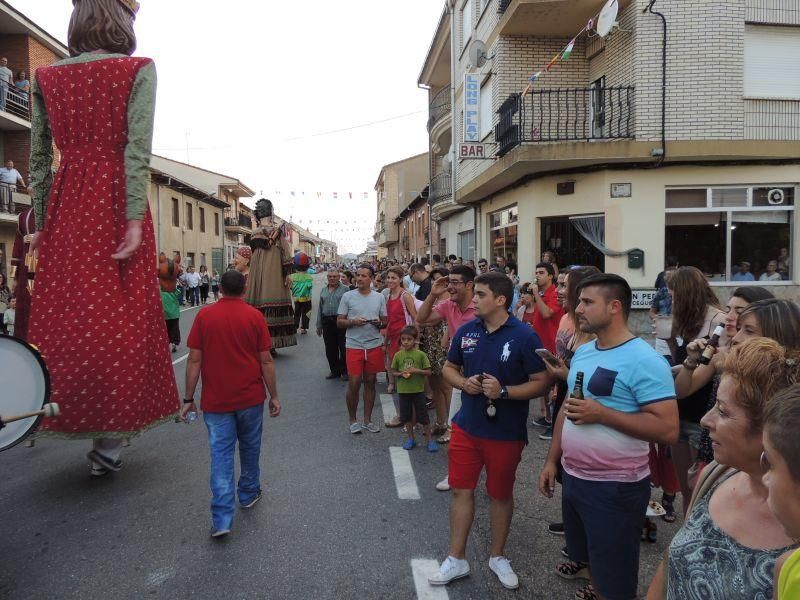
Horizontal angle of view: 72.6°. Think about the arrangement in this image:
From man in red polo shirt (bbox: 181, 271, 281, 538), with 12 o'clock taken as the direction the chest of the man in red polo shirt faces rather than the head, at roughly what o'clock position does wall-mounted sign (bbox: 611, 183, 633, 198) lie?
The wall-mounted sign is roughly at 2 o'clock from the man in red polo shirt.

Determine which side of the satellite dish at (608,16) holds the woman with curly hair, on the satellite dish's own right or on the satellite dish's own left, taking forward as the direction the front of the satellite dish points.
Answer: on the satellite dish's own left

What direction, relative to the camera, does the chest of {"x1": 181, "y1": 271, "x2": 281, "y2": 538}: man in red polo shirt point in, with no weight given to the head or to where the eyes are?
away from the camera

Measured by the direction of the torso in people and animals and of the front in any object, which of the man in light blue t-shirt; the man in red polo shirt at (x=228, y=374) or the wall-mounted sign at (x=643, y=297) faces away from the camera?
the man in red polo shirt

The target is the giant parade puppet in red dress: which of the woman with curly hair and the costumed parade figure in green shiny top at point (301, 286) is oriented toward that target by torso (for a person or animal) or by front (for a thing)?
the woman with curly hair

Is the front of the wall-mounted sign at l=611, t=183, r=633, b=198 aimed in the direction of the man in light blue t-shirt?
yes

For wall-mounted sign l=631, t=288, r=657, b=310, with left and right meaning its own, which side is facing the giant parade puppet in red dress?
front

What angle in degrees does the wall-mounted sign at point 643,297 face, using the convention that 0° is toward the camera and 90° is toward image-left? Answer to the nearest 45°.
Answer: approximately 0°

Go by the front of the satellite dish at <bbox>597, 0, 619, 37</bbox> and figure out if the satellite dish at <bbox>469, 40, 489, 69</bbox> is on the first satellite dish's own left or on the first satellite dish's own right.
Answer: on the first satellite dish's own right

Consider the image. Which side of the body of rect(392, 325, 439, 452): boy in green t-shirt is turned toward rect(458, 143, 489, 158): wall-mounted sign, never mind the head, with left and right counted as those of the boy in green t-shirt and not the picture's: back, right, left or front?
back

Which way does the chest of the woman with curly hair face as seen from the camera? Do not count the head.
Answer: to the viewer's left

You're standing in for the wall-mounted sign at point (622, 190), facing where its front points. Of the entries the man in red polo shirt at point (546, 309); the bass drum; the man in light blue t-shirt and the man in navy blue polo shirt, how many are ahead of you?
4

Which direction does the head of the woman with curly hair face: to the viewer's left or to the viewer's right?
to the viewer's left

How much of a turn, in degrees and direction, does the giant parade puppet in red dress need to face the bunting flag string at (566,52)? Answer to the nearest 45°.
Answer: approximately 45° to its right
